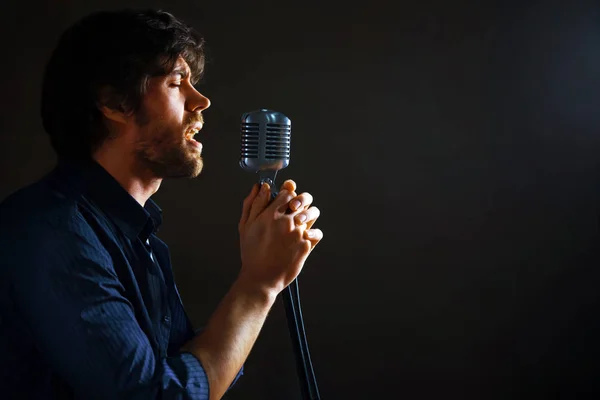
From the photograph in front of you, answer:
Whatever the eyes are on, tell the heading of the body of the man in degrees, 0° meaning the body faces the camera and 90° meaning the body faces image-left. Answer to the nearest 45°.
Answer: approximately 270°

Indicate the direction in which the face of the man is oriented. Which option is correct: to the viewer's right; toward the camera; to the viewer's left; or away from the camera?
to the viewer's right
